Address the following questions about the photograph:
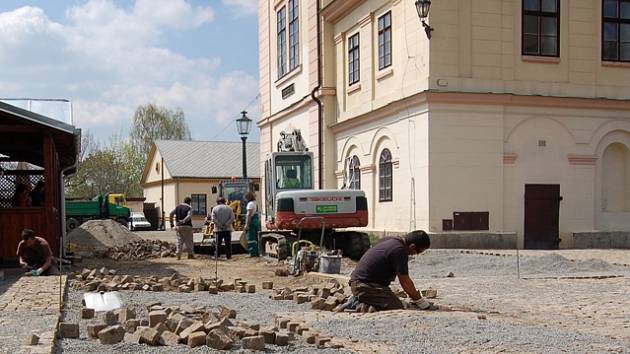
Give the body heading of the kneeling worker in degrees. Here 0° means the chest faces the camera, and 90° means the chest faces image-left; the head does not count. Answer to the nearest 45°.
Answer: approximately 270°

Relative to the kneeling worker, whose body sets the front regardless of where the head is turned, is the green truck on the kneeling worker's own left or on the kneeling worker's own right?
on the kneeling worker's own left

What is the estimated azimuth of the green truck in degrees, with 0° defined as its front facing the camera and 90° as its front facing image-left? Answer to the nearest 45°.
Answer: approximately 270°

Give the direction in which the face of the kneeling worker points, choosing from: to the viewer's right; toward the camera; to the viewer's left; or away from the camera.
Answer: to the viewer's right

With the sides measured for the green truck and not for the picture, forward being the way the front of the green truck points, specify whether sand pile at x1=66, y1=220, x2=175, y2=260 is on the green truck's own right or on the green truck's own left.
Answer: on the green truck's own right
